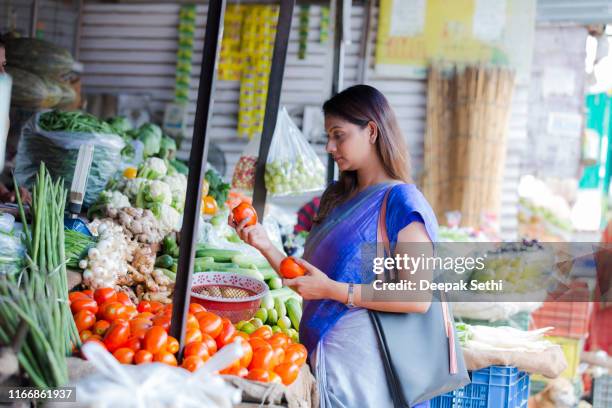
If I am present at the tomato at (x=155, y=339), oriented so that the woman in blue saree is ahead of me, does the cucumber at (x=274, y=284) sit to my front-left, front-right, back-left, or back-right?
front-left

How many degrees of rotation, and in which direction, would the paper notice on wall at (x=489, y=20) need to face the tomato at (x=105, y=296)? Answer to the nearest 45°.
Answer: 0° — it already faces it

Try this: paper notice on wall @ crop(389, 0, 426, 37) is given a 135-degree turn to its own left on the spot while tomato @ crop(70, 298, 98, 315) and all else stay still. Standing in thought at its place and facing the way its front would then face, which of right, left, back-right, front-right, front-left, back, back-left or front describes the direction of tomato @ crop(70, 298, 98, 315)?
back-right

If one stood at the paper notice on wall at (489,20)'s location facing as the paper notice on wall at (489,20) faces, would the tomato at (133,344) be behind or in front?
in front

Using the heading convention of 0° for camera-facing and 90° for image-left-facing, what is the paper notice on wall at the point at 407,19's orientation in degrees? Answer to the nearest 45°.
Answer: approximately 0°

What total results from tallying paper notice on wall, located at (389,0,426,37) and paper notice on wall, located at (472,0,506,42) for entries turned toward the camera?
2

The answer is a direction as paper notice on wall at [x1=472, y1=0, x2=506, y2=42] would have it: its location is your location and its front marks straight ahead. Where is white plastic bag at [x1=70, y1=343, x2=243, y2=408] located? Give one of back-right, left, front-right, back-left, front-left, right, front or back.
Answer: front

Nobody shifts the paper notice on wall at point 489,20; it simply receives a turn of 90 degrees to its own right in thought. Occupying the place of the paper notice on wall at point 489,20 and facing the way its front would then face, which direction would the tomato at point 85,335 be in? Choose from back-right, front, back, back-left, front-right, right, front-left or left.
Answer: left

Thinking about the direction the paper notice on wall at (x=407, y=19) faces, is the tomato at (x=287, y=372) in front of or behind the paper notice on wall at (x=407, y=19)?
in front

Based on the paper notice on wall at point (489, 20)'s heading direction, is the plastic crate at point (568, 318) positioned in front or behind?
in front

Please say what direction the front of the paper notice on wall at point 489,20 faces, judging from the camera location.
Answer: facing the viewer

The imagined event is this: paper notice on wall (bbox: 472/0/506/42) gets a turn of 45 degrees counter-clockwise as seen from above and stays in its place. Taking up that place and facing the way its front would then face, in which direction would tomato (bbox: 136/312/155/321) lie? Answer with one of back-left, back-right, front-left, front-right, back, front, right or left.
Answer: front-right

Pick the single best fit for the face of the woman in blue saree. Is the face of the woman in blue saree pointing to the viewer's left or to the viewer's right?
to the viewer's left
